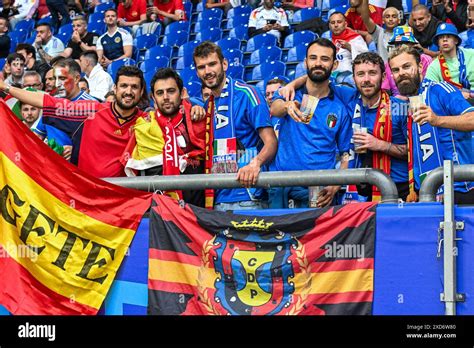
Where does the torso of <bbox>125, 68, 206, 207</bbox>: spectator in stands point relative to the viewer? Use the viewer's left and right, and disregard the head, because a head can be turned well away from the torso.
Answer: facing the viewer

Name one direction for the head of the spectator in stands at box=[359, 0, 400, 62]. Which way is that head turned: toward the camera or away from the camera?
toward the camera

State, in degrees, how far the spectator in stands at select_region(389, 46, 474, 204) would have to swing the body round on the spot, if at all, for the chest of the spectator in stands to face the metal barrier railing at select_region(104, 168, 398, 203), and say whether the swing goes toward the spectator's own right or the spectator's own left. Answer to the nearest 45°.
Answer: approximately 45° to the spectator's own right

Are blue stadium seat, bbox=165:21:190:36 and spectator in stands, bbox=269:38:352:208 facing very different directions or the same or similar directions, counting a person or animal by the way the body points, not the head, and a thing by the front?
same or similar directions

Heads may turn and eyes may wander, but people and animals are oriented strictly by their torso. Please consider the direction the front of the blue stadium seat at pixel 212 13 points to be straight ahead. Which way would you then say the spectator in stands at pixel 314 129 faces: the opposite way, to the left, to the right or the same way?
the same way

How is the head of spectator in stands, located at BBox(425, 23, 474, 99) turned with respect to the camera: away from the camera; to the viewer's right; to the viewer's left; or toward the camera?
toward the camera

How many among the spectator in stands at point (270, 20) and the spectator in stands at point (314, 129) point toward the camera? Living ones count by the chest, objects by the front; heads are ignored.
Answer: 2

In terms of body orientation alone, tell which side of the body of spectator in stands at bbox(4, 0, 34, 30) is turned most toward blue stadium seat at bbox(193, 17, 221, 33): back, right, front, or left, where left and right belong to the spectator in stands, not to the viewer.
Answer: left

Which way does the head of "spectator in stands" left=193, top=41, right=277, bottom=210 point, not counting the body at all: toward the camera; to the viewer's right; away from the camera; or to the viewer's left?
toward the camera

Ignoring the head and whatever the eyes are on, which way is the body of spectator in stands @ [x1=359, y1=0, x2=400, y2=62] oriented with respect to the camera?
toward the camera

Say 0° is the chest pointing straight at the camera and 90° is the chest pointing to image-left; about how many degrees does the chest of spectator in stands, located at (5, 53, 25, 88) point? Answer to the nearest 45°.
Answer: approximately 315°

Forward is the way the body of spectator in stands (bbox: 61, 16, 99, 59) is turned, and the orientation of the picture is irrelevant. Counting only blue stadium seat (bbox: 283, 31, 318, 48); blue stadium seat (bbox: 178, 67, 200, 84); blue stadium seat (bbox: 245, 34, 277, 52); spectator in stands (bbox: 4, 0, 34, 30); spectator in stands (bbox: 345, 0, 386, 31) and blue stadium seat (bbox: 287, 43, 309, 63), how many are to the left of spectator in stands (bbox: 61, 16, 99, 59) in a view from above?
5

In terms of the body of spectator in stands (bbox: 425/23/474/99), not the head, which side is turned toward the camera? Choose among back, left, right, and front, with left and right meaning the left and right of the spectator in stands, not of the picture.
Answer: front

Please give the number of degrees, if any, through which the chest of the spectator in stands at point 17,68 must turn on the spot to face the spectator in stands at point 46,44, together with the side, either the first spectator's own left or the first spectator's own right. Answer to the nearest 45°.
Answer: approximately 135° to the first spectator's own left
